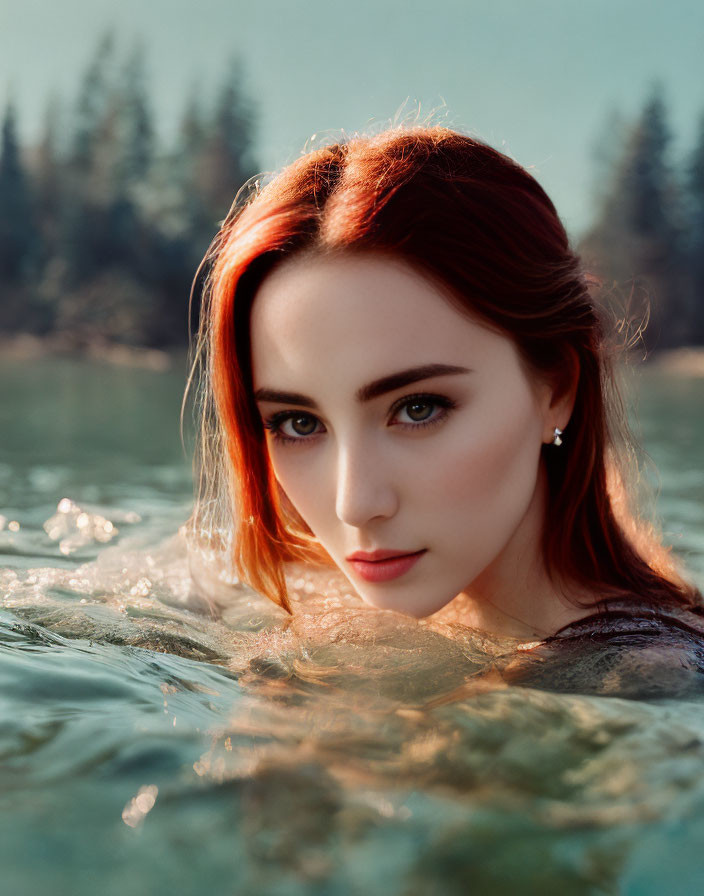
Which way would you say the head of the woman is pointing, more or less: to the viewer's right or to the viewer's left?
to the viewer's left

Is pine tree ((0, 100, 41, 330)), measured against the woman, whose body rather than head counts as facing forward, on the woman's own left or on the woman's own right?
on the woman's own right
